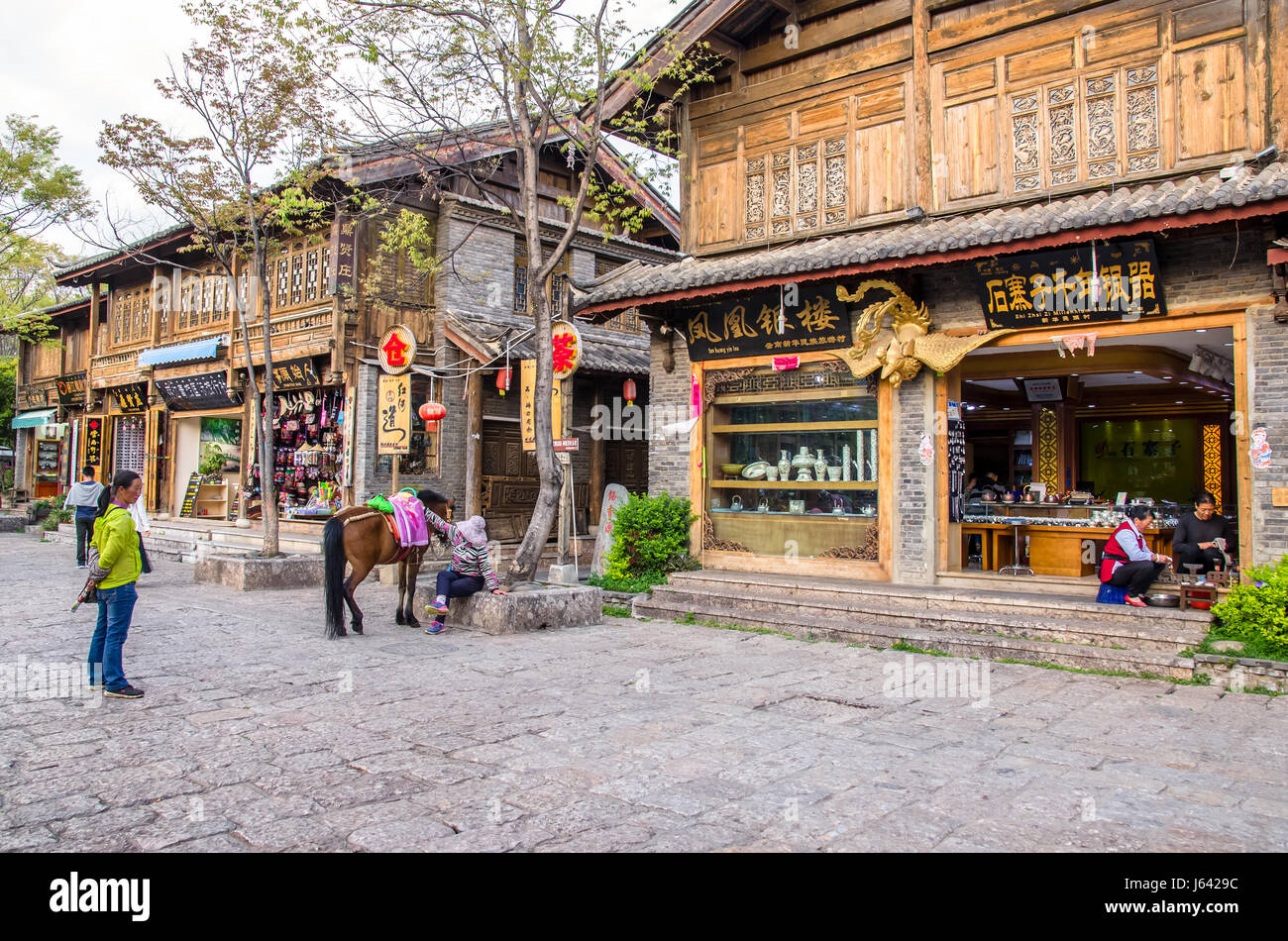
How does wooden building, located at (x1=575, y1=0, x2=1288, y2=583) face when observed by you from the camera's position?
facing the viewer and to the left of the viewer

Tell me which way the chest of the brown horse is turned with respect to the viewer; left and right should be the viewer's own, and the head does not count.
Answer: facing away from the viewer and to the right of the viewer

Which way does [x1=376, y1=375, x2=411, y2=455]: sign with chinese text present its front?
toward the camera

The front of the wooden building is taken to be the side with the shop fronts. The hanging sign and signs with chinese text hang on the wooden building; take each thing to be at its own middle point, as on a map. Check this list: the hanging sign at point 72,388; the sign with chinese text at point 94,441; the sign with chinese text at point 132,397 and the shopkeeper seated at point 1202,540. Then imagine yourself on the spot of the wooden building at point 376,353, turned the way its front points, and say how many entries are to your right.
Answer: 3

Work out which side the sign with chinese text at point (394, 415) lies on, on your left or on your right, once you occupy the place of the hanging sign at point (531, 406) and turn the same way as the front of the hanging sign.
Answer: on your right

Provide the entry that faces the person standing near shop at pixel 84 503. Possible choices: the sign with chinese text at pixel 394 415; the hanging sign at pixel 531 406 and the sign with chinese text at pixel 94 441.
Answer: the sign with chinese text at pixel 94 441

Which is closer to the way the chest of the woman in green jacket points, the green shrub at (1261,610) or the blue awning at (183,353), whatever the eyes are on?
the green shrub

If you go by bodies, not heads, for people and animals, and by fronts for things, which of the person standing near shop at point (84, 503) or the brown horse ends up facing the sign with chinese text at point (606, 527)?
the brown horse

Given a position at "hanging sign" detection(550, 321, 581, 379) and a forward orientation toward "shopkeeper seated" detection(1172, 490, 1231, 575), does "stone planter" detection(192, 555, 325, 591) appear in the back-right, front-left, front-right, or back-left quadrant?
back-right

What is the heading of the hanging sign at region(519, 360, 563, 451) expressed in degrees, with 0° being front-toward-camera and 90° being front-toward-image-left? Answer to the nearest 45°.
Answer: approximately 0°

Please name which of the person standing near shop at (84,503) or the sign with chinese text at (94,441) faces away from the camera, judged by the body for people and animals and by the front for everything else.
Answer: the person standing near shop

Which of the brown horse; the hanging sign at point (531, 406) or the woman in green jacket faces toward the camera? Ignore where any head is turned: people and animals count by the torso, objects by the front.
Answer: the hanging sign

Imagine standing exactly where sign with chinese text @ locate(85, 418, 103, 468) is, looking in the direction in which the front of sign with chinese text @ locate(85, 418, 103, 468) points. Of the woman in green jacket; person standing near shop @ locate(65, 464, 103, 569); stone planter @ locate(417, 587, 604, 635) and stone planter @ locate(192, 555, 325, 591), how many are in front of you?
4

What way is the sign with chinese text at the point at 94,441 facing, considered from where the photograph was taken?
facing the viewer

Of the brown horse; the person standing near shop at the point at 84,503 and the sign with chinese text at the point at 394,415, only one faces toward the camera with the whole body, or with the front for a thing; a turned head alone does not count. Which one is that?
the sign with chinese text

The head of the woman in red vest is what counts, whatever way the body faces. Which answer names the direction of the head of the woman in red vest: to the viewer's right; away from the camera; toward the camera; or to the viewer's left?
to the viewer's right
